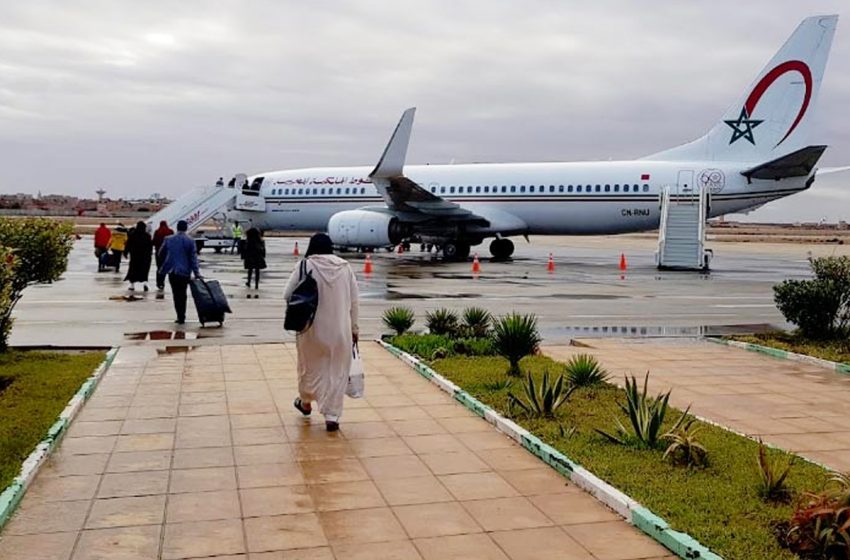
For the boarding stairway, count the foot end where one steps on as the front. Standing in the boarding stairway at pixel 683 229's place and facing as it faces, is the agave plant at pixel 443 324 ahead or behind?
ahead

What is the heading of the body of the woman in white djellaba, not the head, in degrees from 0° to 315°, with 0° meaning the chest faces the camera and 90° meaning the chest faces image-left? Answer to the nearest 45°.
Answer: approximately 180°

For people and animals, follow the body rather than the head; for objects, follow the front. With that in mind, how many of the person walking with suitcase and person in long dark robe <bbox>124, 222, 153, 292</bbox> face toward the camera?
0

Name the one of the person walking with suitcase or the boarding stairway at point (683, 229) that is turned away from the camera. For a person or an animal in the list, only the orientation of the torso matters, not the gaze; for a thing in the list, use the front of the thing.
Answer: the person walking with suitcase

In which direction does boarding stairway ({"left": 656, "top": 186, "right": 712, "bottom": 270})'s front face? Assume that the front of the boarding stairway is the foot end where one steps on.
toward the camera

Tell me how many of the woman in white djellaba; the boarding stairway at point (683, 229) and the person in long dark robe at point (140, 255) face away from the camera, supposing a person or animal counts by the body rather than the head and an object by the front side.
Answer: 2

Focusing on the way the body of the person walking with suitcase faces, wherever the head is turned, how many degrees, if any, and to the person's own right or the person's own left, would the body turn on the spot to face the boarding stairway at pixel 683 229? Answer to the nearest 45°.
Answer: approximately 45° to the person's own right

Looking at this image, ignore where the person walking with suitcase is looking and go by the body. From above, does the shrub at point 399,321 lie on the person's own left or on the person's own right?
on the person's own right

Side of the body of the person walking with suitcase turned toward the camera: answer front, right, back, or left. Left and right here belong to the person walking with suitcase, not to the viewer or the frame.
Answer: back

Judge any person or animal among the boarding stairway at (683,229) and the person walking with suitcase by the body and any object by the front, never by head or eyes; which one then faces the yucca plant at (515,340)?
the boarding stairway

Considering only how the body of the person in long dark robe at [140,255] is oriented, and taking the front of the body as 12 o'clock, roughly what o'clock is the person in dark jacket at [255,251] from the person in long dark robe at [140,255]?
the person in dark jacket at [255,251] is roughly at 3 o'clock from the person in long dark robe at [140,255].

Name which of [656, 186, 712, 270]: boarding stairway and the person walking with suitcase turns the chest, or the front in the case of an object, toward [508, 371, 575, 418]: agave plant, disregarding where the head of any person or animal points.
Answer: the boarding stairway

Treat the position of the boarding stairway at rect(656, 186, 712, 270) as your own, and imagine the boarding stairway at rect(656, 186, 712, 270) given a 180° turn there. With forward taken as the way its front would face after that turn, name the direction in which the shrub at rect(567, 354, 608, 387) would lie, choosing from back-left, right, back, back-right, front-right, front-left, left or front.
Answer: back

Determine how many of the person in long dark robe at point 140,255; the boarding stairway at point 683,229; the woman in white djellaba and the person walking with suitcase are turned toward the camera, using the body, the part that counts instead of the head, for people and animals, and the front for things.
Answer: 1

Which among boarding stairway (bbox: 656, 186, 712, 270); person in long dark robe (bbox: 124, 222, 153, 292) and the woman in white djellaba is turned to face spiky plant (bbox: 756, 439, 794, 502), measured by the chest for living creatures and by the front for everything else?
the boarding stairway

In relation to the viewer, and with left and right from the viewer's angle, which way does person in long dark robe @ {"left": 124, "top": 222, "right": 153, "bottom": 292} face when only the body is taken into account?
facing away from the viewer

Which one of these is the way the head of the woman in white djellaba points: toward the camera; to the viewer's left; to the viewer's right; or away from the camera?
away from the camera

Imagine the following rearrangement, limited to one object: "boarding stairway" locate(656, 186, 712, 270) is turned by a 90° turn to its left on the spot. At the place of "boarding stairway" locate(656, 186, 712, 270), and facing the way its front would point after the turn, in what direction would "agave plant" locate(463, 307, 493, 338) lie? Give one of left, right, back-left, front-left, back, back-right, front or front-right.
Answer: right
